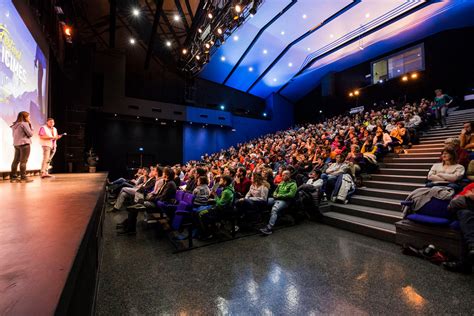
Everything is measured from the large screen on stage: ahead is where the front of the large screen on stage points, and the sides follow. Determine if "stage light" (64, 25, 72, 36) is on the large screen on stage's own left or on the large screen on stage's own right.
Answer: on the large screen on stage's own left

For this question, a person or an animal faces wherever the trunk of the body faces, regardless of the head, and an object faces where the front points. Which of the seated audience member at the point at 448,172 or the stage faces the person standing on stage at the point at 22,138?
the seated audience member

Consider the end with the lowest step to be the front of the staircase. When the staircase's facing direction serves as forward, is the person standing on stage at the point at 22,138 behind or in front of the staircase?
in front

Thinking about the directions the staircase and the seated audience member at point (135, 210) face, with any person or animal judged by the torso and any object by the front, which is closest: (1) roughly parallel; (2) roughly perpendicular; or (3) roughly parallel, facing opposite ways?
roughly parallel

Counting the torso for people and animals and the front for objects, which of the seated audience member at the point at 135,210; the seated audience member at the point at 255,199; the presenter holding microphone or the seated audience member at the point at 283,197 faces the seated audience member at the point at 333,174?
the presenter holding microphone

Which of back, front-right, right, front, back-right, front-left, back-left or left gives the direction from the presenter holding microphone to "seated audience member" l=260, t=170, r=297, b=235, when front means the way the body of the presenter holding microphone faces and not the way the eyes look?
front

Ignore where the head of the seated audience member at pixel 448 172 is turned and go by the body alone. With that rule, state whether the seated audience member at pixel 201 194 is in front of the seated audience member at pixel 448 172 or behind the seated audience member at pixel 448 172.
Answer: in front

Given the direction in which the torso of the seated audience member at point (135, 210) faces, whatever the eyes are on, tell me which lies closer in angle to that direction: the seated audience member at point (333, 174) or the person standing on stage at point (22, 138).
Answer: the person standing on stage

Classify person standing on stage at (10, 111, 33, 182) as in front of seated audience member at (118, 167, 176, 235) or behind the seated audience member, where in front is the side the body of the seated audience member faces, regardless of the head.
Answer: in front

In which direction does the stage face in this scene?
to the viewer's right

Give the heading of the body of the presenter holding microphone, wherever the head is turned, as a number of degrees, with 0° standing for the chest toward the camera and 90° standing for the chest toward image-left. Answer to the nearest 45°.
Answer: approximately 315°

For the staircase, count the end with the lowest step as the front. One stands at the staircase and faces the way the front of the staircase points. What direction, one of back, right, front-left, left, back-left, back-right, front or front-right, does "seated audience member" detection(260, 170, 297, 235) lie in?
front

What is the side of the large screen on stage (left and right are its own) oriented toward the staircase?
front

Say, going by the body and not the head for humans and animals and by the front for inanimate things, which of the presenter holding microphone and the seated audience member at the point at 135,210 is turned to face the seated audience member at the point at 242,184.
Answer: the presenter holding microphone

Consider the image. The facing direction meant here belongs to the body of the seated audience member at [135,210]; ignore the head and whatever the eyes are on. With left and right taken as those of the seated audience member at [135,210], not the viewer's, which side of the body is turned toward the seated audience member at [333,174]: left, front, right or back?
back
